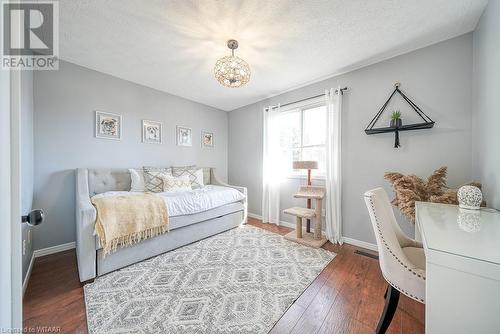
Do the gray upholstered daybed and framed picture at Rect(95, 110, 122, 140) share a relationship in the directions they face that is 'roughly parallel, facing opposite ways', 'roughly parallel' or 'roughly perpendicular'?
roughly parallel

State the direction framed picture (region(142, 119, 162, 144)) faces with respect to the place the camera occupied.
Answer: facing the viewer and to the right of the viewer

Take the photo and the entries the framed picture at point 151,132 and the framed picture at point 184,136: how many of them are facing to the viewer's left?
0

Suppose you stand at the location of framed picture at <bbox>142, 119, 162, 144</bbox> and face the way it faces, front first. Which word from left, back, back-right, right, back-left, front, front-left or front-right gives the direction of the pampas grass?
front

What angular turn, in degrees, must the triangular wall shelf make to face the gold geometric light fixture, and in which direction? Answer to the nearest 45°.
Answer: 0° — it already faces it

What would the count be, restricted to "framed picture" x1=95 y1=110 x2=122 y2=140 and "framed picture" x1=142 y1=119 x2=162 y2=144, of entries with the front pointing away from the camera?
0

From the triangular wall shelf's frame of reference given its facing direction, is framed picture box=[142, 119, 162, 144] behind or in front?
in front

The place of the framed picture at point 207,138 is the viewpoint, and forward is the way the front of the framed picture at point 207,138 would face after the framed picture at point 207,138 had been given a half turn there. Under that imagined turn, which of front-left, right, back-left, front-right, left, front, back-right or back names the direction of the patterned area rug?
back-left

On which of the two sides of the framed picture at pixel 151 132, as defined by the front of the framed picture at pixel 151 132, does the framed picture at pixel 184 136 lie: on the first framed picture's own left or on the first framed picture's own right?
on the first framed picture's own left

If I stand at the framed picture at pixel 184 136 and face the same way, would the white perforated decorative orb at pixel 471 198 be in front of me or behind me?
in front

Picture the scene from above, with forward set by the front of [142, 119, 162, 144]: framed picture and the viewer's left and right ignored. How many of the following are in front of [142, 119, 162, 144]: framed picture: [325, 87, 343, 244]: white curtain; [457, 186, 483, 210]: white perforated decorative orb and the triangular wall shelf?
3

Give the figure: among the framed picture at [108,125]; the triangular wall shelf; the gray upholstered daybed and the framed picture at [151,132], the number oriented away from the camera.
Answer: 0

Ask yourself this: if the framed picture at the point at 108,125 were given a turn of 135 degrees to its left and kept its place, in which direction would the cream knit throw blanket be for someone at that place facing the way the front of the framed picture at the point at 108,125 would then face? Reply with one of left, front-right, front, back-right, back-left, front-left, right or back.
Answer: back

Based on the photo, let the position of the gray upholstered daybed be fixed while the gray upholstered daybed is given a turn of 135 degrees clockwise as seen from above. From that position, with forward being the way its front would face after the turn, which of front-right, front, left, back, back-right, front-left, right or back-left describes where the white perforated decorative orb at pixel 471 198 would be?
back-left

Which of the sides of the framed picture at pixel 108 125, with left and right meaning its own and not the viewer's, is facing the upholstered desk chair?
front

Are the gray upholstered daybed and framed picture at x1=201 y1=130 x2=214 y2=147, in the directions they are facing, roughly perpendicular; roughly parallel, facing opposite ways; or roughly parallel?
roughly parallel
